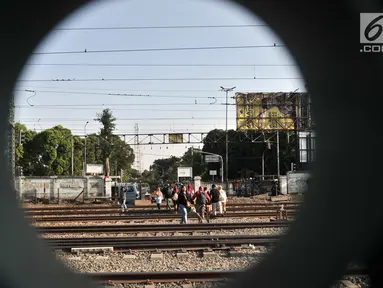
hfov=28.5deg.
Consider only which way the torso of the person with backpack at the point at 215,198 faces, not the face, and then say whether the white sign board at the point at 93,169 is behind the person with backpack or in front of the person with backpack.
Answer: in front

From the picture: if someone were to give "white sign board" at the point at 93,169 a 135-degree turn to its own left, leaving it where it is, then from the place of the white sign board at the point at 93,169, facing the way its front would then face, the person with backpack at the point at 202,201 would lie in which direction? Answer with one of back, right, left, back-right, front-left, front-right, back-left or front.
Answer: back-right

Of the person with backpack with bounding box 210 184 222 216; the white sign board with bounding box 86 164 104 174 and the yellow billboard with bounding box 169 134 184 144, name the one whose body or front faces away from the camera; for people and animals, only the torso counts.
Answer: the person with backpack

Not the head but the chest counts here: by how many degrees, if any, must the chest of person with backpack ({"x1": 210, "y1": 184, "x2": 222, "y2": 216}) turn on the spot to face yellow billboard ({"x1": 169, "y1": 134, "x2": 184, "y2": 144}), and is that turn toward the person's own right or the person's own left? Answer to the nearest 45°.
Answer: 0° — they already face it

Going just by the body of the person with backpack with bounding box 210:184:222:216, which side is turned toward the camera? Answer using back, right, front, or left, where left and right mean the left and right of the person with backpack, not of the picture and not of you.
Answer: back

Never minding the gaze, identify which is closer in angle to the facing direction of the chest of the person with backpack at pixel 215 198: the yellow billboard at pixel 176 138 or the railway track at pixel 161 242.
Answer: the yellow billboard

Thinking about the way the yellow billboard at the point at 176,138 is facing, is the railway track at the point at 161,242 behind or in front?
in front

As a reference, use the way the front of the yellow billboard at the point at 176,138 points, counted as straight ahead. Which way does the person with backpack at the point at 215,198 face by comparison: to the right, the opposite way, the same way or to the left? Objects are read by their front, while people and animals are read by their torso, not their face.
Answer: the opposite way

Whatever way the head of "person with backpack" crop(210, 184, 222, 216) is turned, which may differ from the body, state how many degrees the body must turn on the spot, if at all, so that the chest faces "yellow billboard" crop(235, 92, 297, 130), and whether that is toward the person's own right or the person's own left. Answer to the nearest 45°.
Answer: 0° — they already face it

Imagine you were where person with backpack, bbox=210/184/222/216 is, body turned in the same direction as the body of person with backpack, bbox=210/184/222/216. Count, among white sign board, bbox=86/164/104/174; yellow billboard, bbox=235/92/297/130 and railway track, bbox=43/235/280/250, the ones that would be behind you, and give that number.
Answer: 1

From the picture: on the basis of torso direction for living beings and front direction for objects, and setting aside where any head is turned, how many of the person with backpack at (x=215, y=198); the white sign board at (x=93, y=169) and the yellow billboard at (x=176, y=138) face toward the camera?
2

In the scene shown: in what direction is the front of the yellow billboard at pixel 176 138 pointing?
toward the camera

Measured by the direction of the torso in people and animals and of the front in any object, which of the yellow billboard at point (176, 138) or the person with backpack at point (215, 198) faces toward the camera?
the yellow billboard
